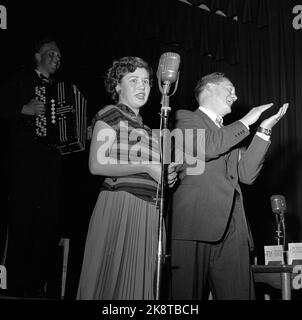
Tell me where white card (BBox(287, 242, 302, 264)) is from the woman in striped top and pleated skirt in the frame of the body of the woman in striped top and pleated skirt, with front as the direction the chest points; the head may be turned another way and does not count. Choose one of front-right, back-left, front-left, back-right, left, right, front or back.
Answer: left

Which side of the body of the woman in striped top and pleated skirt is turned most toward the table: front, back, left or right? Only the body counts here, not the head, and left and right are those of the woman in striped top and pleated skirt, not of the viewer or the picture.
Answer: left

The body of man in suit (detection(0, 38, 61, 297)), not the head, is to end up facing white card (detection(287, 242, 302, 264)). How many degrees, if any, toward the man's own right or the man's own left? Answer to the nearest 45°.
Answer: approximately 45° to the man's own left

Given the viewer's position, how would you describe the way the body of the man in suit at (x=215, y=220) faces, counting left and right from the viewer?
facing the viewer and to the right of the viewer

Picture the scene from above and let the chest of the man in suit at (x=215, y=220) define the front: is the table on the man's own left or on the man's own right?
on the man's own left
